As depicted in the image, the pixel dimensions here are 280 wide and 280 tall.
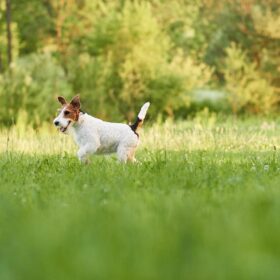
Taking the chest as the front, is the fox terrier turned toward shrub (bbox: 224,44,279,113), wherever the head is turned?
no

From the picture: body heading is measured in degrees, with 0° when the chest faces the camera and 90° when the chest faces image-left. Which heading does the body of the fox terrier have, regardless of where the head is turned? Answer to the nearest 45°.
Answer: approximately 90°

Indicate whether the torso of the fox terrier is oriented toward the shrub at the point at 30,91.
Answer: no

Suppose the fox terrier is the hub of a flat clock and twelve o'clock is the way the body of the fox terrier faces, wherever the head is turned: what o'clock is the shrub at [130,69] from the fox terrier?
The shrub is roughly at 3 o'clock from the fox terrier.

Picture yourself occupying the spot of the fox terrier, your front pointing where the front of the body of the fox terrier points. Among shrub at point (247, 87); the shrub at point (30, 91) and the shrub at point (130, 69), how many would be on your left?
0
